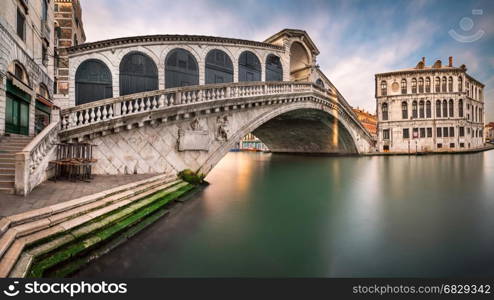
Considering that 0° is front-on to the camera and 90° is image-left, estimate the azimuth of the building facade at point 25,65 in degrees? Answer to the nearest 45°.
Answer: approximately 315°
